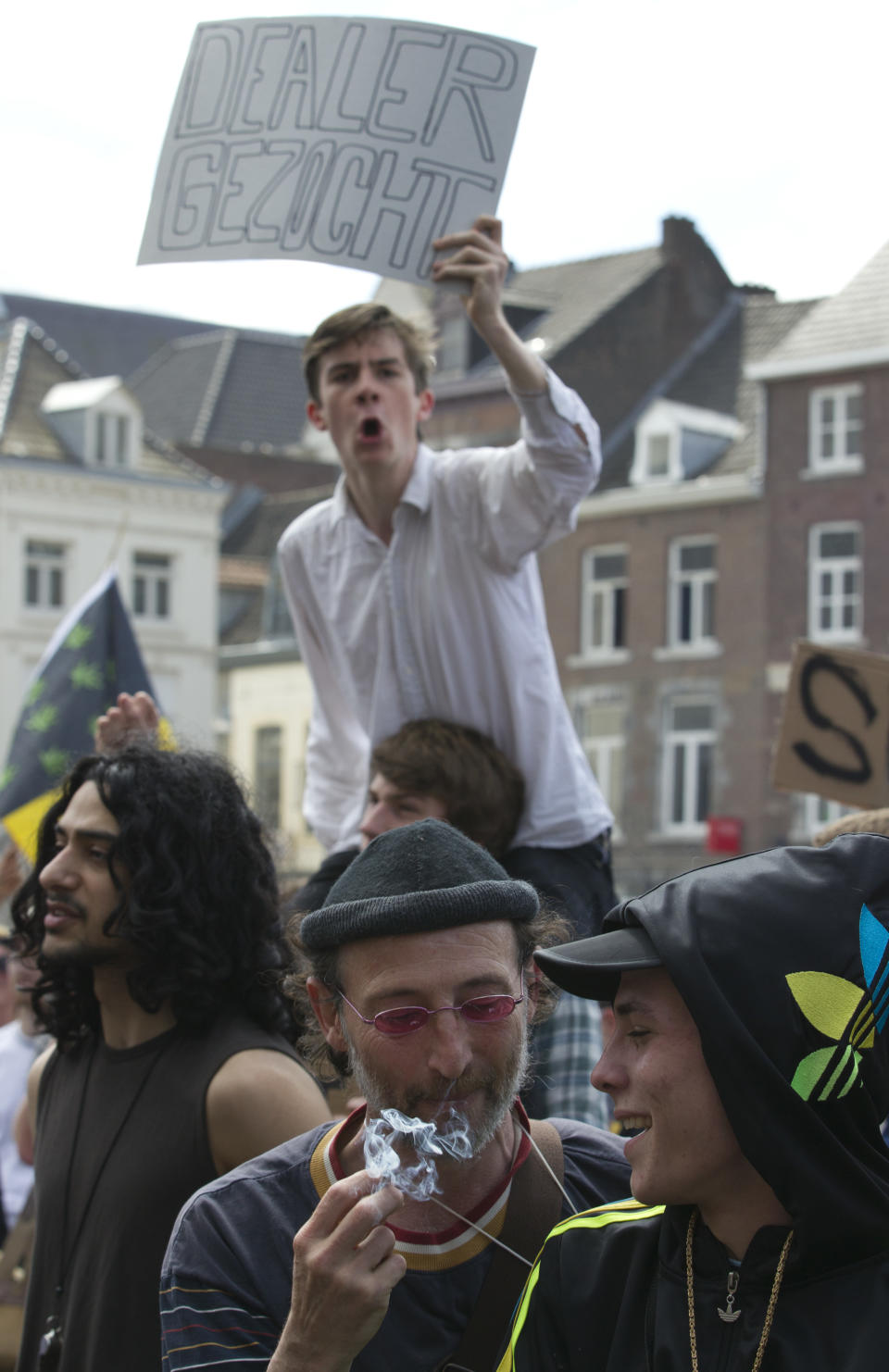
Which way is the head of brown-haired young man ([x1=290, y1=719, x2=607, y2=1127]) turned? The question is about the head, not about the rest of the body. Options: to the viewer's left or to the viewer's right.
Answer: to the viewer's left

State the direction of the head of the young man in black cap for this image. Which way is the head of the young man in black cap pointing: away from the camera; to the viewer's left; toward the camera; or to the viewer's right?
to the viewer's left

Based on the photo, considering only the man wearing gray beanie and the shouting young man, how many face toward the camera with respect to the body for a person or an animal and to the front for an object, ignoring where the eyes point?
2

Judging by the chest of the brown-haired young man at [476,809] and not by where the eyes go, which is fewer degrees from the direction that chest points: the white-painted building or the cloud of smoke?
the cloud of smoke

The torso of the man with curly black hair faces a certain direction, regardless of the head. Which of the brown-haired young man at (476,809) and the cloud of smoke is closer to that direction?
the cloud of smoke

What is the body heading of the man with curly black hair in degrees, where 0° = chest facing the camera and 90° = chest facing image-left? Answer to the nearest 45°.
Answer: approximately 45°

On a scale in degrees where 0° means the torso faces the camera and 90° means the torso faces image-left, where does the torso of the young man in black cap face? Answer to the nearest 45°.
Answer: approximately 45°

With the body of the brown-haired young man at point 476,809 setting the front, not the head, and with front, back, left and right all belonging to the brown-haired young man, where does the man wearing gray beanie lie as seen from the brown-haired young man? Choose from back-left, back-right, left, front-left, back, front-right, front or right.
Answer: front-left

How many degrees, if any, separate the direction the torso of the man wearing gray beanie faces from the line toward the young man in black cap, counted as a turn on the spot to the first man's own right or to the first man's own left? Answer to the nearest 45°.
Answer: approximately 45° to the first man's own left

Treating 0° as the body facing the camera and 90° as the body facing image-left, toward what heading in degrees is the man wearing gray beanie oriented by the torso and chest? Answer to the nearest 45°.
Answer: approximately 0°
